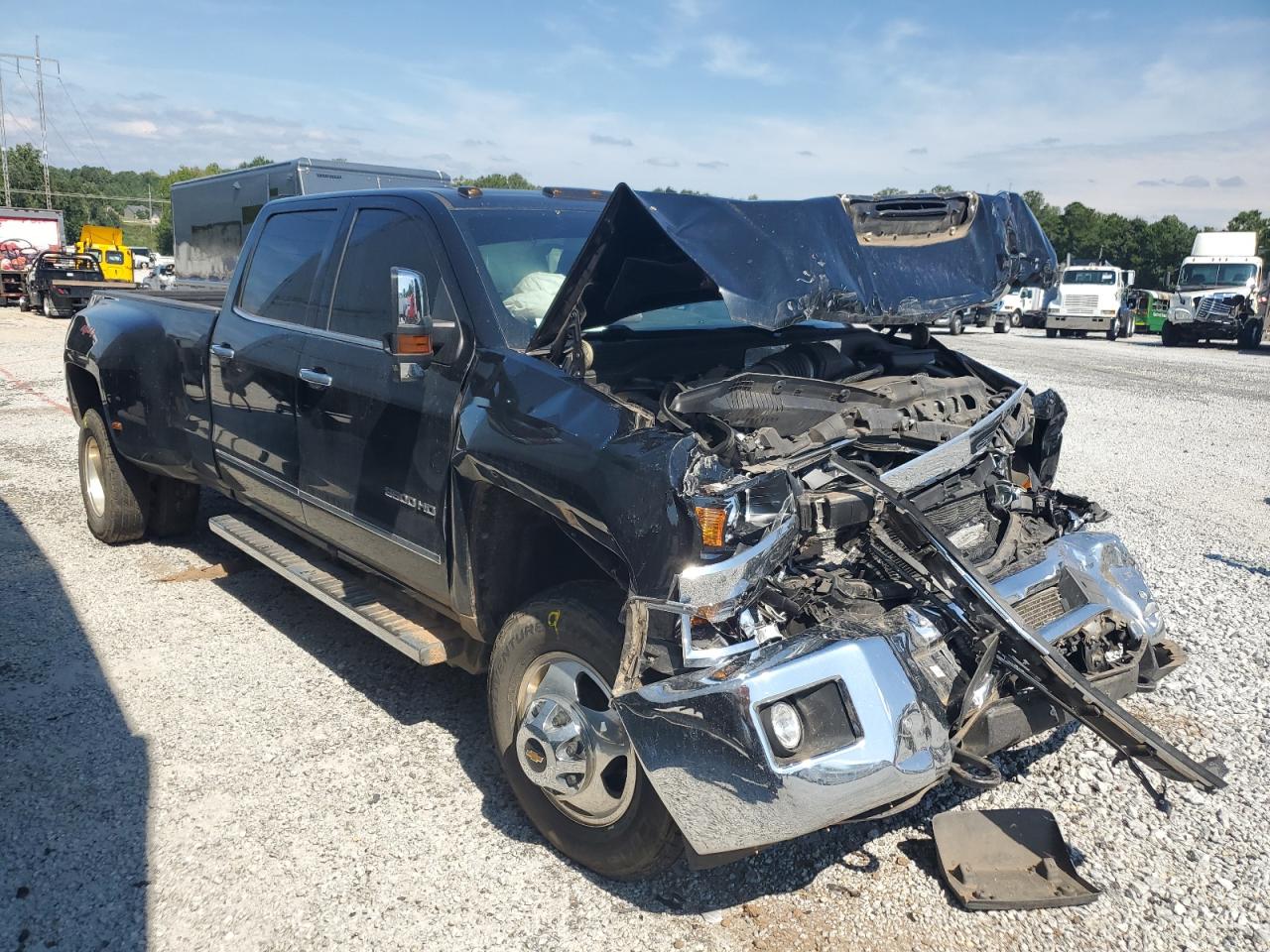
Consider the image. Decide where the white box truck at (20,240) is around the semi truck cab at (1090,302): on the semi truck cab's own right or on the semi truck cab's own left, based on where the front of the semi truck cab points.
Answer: on the semi truck cab's own right

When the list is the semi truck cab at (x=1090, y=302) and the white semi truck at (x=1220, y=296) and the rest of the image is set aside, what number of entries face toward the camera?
2

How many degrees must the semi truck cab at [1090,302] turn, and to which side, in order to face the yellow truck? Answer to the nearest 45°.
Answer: approximately 45° to its right

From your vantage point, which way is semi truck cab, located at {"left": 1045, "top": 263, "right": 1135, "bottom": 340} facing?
toward the camera

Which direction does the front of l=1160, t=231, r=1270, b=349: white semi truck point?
toward the camera

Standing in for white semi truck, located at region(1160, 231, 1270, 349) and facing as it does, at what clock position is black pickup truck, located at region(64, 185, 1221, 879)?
The black pickup truck is roughly at 12 o'clock from the white semi truck.

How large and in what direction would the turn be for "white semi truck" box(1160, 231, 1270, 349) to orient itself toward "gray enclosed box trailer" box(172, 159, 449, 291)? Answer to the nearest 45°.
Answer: approximately 45° to its right

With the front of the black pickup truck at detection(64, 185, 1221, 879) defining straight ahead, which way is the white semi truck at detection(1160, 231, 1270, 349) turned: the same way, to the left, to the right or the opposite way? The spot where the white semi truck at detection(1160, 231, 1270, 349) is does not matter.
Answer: to the right

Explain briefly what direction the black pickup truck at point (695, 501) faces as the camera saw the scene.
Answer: facing the viewer and to the right of the viewer

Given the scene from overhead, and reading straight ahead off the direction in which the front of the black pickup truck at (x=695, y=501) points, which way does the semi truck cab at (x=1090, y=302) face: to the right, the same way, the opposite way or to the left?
to the right

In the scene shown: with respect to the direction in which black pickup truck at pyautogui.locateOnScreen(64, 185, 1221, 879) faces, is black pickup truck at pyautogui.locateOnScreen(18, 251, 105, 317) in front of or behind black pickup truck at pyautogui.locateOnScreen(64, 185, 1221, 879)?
behind

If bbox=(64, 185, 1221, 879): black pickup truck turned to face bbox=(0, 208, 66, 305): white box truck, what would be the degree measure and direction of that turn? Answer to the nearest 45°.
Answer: approximately 180°
